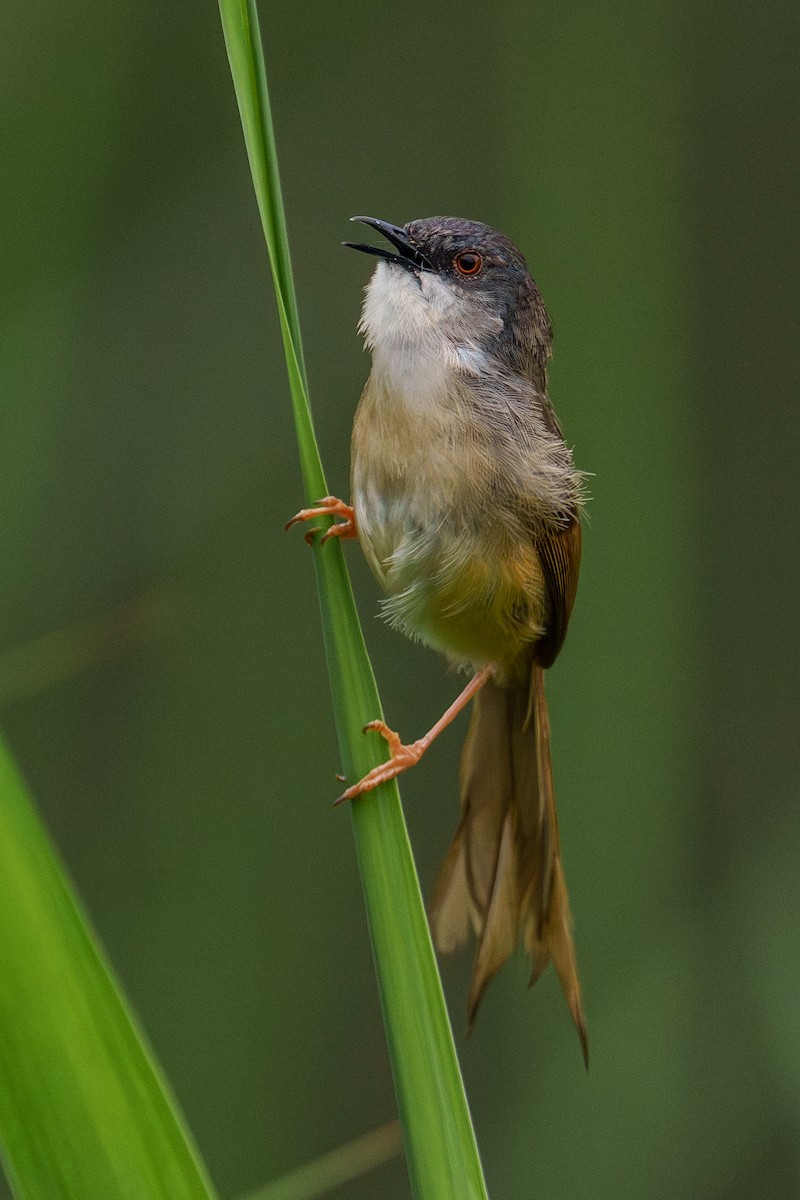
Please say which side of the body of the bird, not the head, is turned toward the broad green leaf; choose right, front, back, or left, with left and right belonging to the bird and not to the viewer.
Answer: front

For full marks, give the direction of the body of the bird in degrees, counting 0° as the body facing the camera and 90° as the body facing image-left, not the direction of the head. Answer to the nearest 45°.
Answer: approximately 45°
